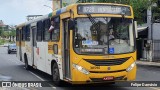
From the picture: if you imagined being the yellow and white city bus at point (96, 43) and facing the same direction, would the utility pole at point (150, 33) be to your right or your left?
on your left
